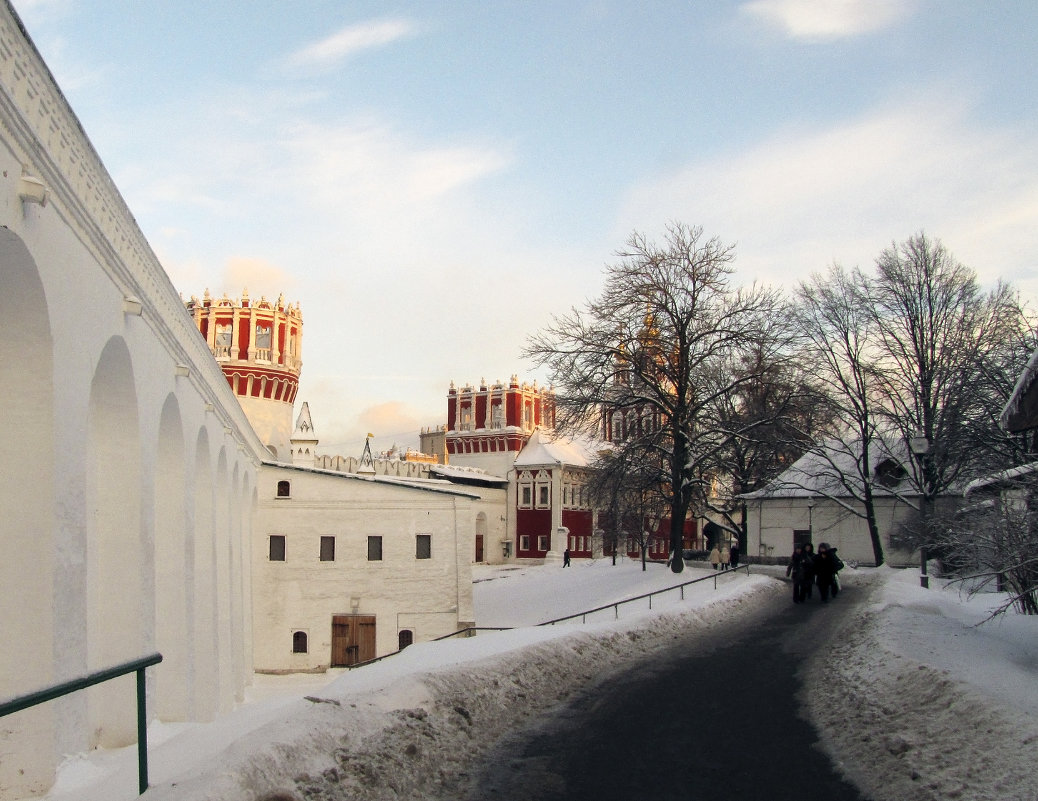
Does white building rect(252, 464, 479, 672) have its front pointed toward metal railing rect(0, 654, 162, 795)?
yes

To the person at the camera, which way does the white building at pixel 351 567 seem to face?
facing the viewer

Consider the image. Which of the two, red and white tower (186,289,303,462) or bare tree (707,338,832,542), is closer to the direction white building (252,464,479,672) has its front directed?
the bare tree

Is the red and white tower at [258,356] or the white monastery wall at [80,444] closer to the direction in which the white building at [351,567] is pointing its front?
the white monastery wall

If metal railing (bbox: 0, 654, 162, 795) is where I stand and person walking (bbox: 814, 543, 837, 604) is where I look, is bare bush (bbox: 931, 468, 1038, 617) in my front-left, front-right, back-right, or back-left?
front-right

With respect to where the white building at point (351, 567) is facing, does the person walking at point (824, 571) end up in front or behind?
in front

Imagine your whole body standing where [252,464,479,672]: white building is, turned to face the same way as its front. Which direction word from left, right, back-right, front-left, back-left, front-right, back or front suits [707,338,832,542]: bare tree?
left

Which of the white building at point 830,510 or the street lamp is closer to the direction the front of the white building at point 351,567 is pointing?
the street lamp

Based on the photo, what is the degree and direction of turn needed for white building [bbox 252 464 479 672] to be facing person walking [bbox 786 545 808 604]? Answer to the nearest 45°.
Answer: approximately 45° to its left

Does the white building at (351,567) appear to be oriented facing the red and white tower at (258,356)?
no
